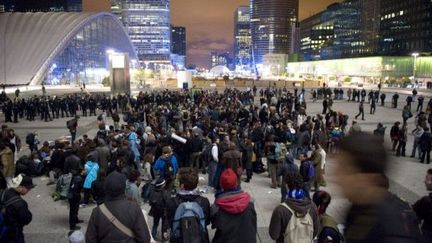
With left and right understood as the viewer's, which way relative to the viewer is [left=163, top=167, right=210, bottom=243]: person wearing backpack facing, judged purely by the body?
facing away from the viewer

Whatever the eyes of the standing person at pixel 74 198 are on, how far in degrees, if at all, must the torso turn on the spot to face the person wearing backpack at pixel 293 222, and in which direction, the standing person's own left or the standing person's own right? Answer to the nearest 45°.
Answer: approximately 45° to the standing person's own right

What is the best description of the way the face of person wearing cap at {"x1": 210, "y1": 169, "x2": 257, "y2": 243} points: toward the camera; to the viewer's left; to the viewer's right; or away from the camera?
away from the camera

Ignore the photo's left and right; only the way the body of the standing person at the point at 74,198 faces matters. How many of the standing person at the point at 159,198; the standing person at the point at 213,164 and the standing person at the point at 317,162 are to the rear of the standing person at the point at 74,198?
0

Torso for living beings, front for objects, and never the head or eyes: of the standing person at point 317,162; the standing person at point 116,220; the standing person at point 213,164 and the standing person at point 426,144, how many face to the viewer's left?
1

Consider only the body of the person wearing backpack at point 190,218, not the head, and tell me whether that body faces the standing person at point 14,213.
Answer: no

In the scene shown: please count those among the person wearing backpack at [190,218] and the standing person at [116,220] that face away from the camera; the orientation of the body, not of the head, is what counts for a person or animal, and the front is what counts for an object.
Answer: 2

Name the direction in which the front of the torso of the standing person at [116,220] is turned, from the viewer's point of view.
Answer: away from the camera

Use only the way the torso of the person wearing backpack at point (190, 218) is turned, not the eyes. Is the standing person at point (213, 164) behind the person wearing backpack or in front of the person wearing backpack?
in front

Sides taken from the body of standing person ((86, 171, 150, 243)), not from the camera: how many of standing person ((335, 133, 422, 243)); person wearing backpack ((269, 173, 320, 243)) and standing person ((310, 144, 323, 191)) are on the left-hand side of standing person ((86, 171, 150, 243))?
0

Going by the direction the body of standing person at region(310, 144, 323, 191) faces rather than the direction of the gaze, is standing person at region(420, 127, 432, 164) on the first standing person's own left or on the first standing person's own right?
on the first standing person's own right

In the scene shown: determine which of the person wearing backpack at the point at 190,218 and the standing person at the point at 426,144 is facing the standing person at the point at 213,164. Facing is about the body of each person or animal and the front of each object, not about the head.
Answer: the person wearing backpack

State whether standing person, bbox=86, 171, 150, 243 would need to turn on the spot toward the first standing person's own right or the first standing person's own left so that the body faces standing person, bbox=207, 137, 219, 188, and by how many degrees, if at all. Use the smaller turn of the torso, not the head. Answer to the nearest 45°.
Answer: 0° — they already face them

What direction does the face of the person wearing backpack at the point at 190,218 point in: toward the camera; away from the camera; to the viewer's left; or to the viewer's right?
away from the camera

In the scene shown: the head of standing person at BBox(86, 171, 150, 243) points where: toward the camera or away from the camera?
away from the camera
